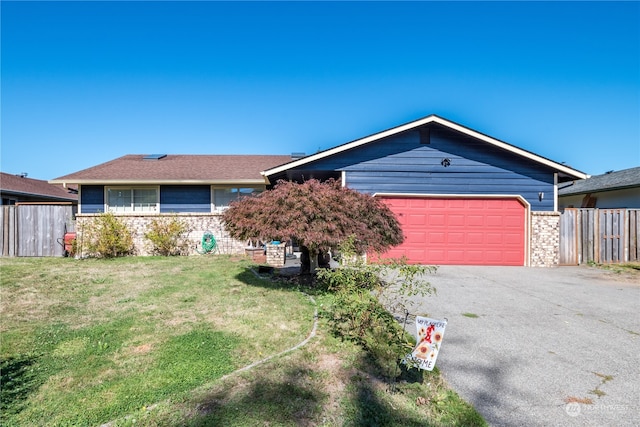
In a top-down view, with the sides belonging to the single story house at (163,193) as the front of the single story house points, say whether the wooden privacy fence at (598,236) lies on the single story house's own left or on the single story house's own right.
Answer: on the single story house's own left

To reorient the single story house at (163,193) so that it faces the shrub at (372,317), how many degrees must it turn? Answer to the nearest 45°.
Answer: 0° — it already faces it

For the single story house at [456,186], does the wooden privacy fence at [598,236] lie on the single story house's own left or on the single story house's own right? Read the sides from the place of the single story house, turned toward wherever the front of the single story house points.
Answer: on the single story house's own left

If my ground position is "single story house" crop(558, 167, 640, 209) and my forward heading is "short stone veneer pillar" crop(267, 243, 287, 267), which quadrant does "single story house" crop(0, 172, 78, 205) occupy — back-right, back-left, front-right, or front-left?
front-right

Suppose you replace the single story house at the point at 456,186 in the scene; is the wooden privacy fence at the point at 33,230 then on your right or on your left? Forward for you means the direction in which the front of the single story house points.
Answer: on your right

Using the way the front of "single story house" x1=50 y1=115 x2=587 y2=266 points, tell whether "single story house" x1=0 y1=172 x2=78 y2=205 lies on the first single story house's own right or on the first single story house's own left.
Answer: on the first single story house's own right

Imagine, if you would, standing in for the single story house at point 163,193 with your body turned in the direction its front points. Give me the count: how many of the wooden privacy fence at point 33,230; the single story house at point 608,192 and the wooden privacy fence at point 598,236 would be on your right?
1

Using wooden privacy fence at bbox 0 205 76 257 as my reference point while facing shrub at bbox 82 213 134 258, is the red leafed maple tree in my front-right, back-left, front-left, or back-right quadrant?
front-right

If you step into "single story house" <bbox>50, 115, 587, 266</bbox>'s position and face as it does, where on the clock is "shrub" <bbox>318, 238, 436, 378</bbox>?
The shrub is roughly at 1 o'clock from the single story house.

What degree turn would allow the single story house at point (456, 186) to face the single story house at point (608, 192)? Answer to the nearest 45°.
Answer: approximately 135° to its left

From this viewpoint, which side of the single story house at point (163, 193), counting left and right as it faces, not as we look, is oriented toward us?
front

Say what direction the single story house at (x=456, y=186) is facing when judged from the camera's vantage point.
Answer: facing the viewer

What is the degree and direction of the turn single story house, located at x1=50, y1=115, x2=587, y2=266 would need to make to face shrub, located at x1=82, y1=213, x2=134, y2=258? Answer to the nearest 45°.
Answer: approximately 90° to its right
